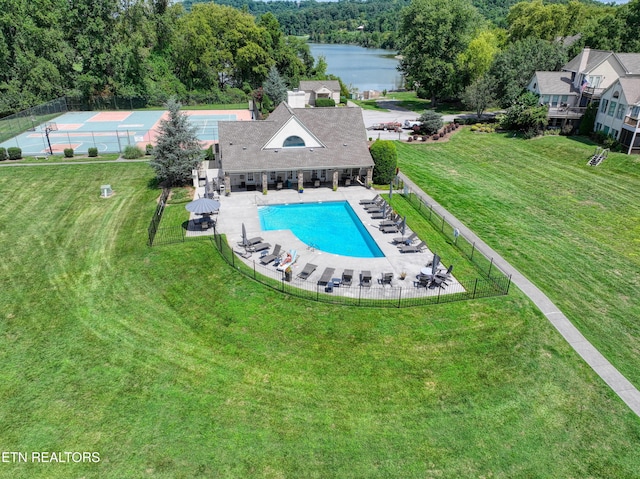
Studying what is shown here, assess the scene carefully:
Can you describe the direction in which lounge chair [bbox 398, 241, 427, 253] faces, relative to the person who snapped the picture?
facing to the left of the viewer

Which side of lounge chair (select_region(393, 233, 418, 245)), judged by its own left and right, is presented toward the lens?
left

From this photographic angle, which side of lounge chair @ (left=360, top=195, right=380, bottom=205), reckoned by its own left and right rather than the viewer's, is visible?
left

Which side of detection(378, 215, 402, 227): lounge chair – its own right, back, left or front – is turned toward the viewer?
left

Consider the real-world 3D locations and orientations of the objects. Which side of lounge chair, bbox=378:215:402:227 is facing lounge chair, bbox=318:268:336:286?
left

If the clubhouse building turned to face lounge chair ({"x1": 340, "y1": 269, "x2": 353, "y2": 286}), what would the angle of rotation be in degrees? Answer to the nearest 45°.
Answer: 0° — it already faces it

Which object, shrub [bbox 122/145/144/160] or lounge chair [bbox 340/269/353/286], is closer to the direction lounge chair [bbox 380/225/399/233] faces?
the shrub

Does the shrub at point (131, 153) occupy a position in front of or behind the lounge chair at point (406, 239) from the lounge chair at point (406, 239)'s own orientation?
in front

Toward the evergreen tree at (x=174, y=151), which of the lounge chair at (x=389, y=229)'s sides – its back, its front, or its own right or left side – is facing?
front

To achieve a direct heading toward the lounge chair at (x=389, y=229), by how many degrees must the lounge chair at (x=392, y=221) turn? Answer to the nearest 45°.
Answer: approximately 90° to its left

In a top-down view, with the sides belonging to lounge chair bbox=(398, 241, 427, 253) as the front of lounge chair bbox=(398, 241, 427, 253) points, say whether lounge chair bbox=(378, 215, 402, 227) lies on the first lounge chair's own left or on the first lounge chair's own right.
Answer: on the first lounge chair's own right

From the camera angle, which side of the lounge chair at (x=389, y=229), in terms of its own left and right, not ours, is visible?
left
